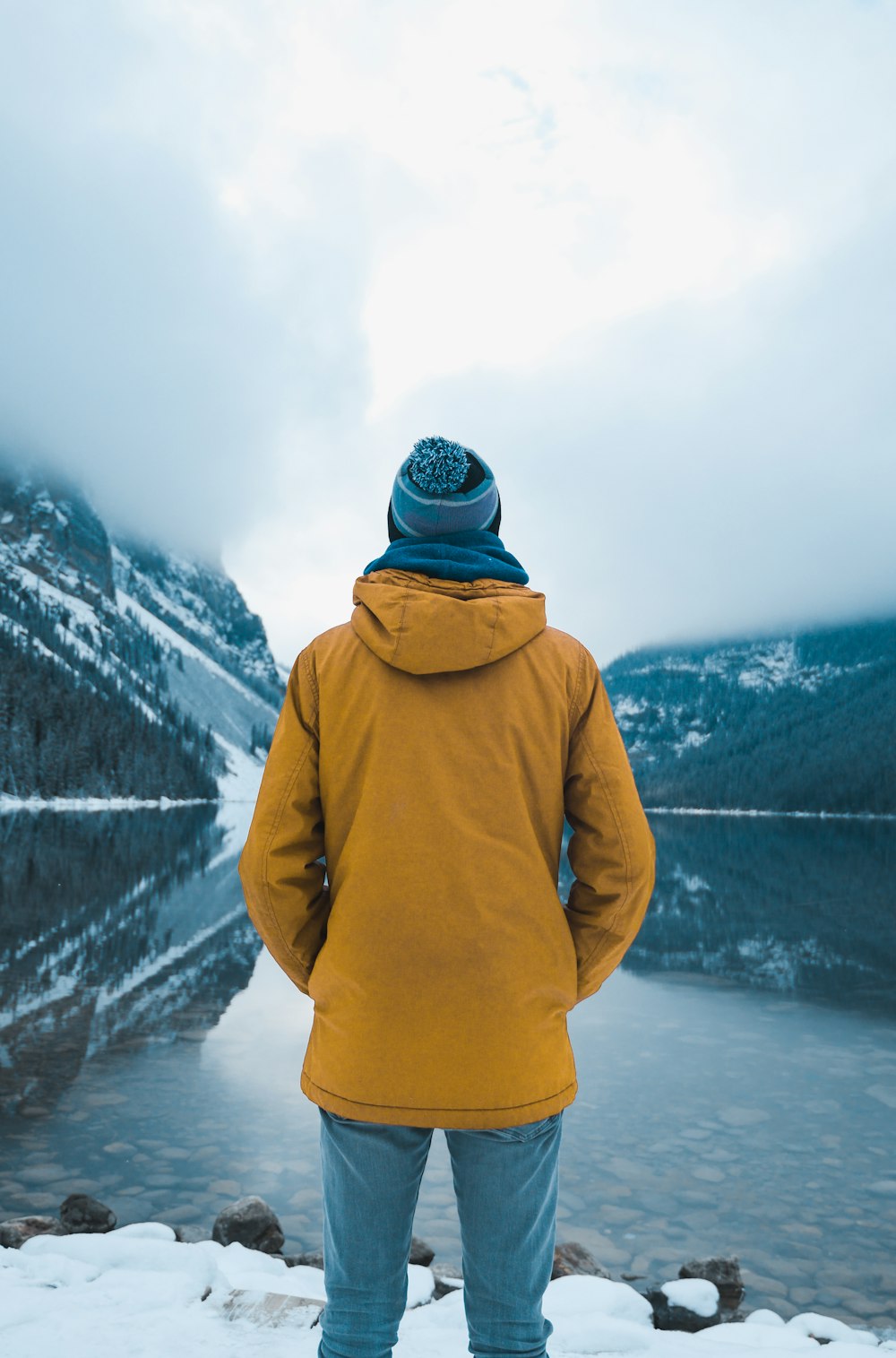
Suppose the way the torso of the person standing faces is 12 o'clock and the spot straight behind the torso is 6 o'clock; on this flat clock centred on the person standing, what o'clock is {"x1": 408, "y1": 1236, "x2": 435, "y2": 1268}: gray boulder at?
The gray boulder is roughly at 12 o'clock from the person standing.

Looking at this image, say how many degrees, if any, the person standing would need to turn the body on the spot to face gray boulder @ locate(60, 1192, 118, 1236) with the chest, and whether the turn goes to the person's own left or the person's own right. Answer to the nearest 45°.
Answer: approximately 45° to the person's own left

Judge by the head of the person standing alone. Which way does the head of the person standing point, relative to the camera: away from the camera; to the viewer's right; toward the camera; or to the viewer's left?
away from the camera

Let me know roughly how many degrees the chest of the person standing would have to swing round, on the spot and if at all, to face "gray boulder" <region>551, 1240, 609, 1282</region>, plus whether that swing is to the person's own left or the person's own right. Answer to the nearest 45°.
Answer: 0° — they already face it

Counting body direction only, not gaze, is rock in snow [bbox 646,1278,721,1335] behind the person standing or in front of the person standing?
in front

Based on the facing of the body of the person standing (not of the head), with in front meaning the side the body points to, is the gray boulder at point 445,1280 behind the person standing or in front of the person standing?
in front

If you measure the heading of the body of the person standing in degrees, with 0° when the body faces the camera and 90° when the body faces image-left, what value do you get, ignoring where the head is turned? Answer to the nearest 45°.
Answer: approximately 180°
